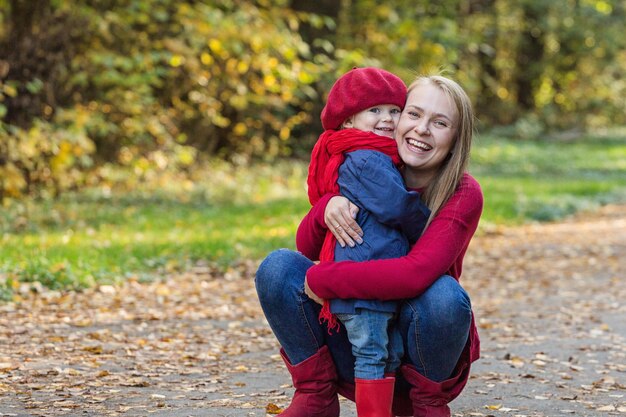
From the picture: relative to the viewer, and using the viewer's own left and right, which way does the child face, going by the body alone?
facing to the right of the viewer

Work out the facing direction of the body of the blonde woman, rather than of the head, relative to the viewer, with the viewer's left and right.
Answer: facing the viewer and to the left of the viewer
